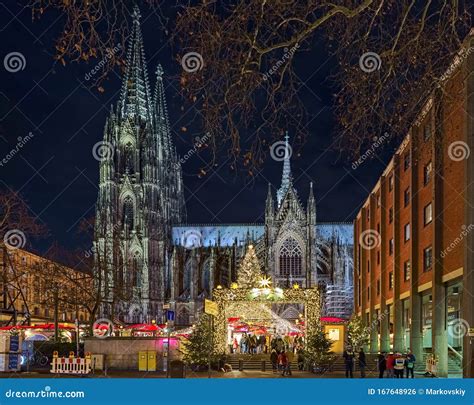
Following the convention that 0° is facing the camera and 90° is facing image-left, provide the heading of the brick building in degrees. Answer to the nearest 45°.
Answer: approximately 90°

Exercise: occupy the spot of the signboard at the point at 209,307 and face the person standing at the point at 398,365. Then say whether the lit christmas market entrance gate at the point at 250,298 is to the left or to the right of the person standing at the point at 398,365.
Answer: left

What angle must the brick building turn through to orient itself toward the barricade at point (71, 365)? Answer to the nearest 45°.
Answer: approximately 45° to its left

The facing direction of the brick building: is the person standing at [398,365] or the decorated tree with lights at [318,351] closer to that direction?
the decorated tree with lights

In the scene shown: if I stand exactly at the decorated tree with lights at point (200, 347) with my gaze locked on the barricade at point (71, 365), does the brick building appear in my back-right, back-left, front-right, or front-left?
back-left

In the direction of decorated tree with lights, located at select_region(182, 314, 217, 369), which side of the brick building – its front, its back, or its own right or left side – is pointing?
front

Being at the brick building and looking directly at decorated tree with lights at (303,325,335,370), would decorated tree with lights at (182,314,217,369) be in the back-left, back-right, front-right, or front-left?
front-left

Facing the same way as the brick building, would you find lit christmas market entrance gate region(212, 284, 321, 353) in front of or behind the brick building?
in front

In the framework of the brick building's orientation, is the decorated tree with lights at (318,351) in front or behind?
in front
